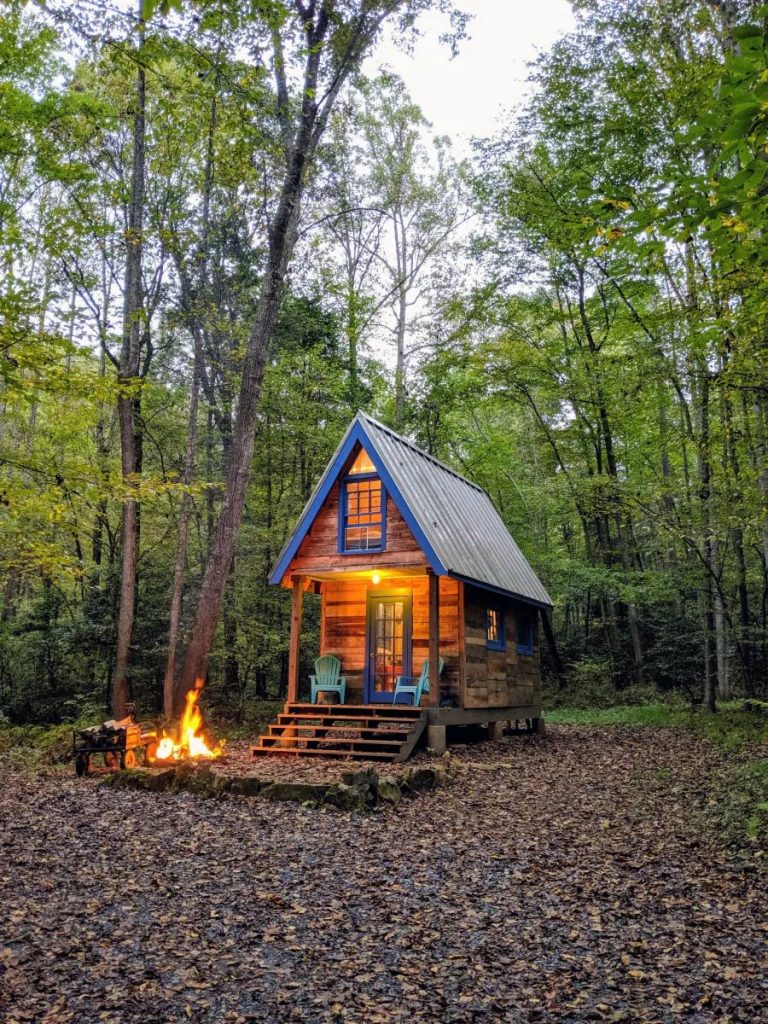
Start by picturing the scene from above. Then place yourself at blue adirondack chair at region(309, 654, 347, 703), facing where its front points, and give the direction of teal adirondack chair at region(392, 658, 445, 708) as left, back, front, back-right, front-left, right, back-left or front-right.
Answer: front-left

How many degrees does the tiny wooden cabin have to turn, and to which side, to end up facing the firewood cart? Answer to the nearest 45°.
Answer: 0° — it already faces it

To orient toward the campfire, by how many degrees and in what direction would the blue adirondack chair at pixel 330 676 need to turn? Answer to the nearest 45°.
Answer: approximately 45° to its right

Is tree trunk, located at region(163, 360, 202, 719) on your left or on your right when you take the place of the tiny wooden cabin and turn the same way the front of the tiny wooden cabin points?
on your right

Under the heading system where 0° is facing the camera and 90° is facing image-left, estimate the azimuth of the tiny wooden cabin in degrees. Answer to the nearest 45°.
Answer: approximately 45°

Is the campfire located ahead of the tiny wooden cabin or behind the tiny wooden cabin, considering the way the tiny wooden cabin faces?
ahead

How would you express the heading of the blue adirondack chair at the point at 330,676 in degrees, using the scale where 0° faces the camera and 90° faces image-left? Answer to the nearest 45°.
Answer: approximately 0°
